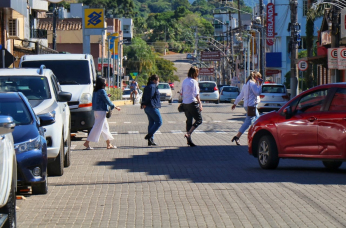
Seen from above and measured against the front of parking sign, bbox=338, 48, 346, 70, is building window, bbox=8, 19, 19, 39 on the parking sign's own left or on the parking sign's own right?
on the parking sign's own right

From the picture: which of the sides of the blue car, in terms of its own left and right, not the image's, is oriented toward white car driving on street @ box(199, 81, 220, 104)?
back

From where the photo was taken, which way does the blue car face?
toward the camera

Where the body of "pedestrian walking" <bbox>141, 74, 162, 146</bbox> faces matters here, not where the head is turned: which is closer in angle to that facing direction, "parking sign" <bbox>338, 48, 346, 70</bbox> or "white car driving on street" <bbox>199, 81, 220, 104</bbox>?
the parking sign

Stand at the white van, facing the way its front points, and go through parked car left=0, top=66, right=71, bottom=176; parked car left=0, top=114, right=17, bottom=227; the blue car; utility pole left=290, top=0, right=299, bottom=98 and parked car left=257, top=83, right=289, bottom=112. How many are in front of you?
3

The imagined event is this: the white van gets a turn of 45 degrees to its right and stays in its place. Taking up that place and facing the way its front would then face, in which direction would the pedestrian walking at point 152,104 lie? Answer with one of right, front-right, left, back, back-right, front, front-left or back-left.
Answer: left

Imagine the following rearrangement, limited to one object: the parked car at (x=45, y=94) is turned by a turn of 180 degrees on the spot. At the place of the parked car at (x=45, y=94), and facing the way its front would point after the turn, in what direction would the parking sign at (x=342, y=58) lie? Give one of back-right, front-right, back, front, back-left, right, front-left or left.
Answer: front-right

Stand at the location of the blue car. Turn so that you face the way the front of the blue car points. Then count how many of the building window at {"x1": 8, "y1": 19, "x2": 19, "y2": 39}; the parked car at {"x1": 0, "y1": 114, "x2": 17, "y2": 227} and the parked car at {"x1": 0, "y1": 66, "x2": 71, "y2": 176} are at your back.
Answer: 2

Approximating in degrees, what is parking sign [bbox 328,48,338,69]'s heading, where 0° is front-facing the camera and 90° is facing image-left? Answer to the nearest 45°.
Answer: approximately 0°

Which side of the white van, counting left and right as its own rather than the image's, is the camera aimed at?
front

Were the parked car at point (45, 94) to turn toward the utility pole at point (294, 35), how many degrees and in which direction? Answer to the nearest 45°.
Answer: approximately 135° to its left

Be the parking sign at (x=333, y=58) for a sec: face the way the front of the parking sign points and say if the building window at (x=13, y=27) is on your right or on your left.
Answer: on your right

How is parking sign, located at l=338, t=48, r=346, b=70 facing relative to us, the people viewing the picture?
facing the viewer
